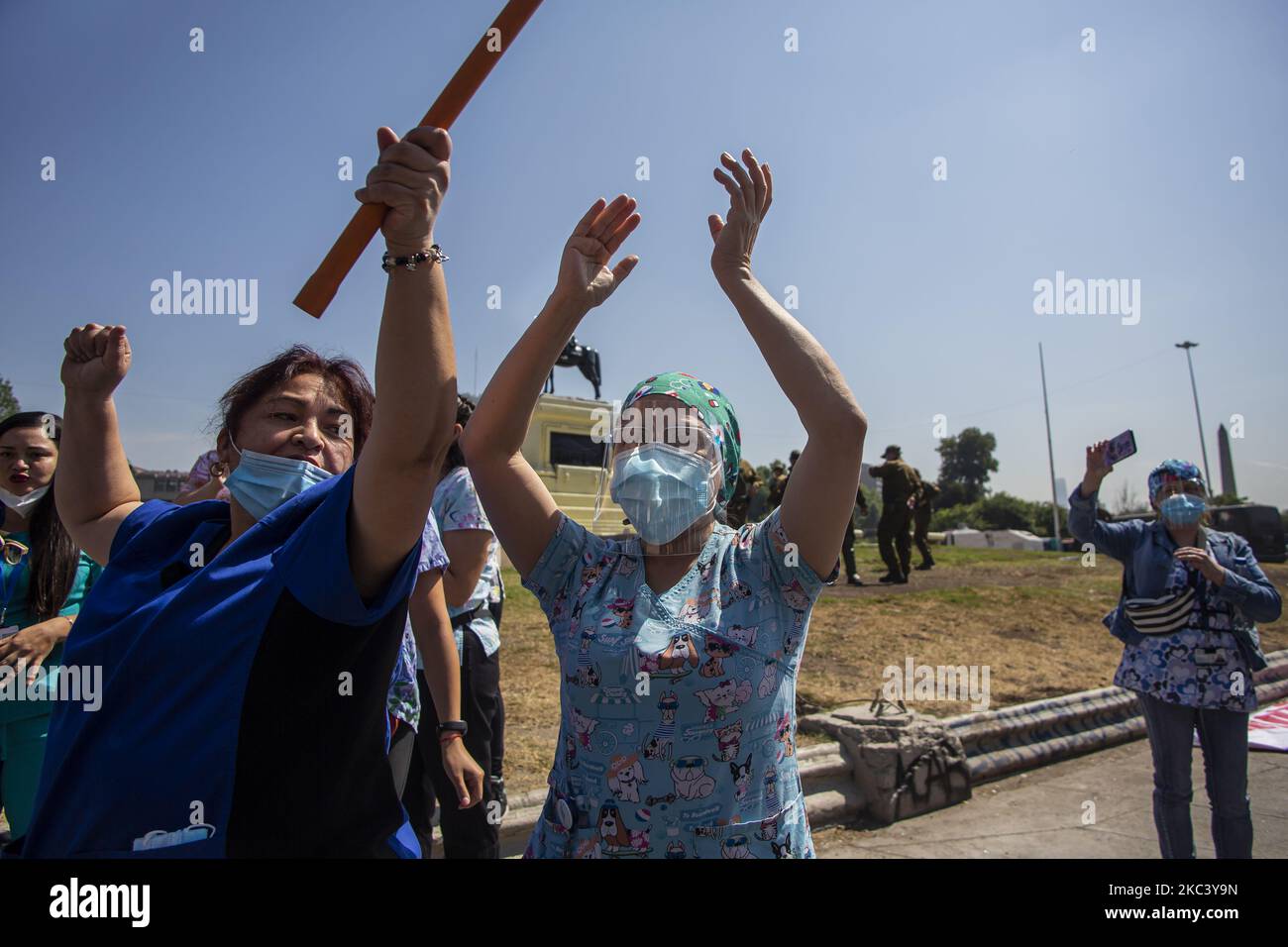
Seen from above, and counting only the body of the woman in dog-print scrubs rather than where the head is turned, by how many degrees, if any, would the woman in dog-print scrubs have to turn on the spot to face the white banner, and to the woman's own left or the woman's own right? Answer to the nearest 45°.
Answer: approximately 135° to the woman's own left

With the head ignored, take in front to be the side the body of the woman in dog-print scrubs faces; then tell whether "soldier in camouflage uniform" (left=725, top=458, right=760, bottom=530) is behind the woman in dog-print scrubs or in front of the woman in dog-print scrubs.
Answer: behind

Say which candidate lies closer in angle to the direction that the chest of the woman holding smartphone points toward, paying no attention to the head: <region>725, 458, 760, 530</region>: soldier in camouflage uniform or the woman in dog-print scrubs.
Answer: the woman in dog-print scrubs

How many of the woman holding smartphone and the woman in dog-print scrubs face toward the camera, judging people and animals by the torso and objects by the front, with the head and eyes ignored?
2

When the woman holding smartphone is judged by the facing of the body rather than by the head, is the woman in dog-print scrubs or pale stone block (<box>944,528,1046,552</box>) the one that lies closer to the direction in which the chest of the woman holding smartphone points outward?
the woman in dog-print scrubs

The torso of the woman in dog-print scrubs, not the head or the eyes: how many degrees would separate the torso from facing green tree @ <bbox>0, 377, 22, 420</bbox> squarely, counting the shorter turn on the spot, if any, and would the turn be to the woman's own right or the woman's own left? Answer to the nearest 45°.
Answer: approximately 135° to the woman's own right

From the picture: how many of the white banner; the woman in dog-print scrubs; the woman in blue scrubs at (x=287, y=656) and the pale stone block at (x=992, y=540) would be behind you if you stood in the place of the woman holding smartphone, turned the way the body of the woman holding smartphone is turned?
2

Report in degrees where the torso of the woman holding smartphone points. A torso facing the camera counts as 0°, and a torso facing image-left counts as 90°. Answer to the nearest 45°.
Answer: approximately 0°

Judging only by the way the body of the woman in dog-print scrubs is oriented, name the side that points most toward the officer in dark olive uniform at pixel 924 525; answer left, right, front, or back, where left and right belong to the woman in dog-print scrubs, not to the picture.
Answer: back
